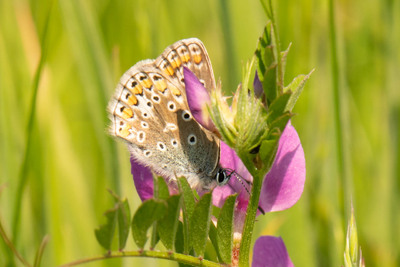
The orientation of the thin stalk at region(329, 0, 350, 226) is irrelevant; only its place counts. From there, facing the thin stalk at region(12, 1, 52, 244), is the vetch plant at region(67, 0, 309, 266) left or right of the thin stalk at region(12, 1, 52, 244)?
left

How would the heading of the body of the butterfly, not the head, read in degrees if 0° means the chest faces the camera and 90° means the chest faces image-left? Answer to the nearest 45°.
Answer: approximately 270°

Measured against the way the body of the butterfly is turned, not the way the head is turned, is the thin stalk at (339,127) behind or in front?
in front

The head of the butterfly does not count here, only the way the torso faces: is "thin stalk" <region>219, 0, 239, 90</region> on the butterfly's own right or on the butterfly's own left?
on the butterfly's own left
